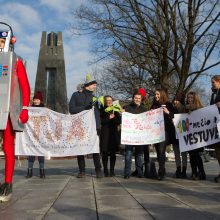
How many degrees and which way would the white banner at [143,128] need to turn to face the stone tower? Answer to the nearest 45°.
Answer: approximately 180°

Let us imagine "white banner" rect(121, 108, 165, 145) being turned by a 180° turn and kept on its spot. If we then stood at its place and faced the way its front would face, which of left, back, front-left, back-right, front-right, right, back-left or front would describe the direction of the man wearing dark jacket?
left

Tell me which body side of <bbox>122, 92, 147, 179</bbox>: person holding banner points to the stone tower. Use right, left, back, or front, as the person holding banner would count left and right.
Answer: back

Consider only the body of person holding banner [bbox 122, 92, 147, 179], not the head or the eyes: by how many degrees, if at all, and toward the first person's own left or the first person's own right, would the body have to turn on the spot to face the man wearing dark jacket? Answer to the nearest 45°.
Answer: approximately 90° to the first person's own right

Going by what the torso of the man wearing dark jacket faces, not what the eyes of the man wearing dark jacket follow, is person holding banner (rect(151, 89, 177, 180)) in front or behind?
in front

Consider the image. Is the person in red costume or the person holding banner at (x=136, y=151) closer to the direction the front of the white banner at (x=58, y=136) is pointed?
the person in red costume

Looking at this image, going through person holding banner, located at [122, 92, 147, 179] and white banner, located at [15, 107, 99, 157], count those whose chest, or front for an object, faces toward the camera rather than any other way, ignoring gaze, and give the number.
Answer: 2

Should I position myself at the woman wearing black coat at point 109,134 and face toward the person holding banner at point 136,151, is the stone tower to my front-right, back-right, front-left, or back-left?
back-left

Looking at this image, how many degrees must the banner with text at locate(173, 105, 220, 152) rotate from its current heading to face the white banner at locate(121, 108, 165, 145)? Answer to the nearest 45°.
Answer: approximately 90° to its right
